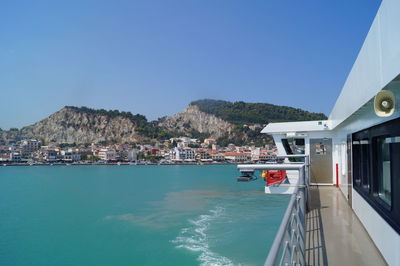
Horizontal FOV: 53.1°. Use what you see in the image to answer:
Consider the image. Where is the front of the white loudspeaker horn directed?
toward the camera
